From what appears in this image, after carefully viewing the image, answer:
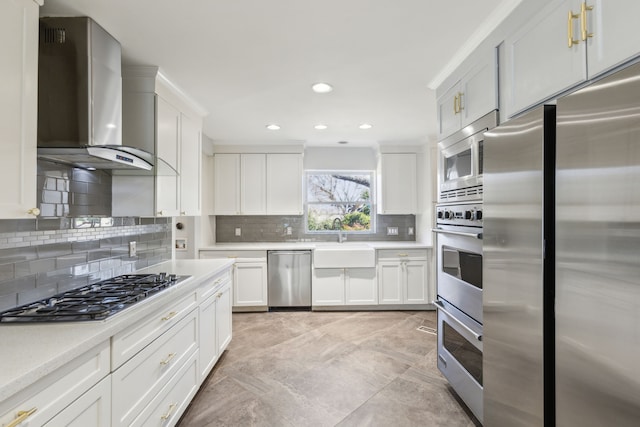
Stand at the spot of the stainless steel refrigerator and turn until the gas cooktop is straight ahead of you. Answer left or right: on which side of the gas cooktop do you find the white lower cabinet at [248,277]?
right

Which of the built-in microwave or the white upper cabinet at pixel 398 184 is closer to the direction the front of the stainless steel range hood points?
the built-in microwave

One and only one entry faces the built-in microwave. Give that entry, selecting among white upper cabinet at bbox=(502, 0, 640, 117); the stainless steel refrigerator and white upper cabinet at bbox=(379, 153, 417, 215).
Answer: white upper cabinet at bbox=(379, 153, 417, 215)

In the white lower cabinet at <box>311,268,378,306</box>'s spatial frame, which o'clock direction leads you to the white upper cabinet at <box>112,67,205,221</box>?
The white upper cabinet is roughly at 1 o'clock from the white lower cabinet.

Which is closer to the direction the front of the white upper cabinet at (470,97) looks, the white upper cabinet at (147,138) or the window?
the white upper cabinet

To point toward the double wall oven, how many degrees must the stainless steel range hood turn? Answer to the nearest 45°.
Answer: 0° — it already faces it

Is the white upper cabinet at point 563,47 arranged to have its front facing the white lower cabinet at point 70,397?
yes

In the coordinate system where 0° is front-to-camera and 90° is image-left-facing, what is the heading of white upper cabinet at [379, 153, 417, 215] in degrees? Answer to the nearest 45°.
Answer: approximately 0°

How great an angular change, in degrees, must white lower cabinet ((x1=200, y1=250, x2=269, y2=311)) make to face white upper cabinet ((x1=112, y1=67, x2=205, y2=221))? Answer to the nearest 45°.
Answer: approximately 45° to its right

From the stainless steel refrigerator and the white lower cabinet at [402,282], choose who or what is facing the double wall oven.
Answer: the white lower cabinet
